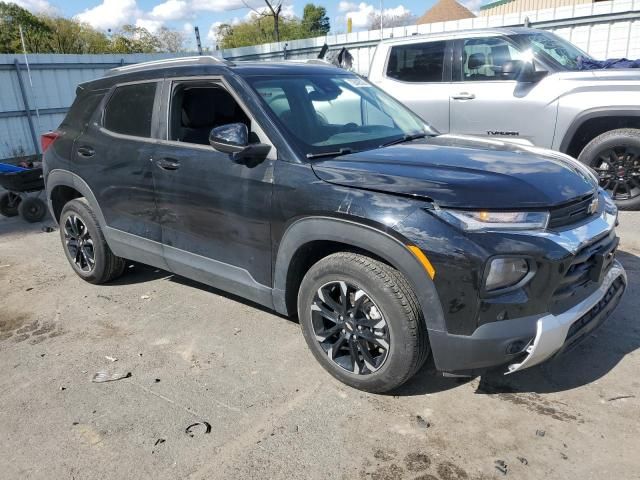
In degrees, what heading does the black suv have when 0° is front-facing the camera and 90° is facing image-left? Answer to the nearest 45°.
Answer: approximately 315°

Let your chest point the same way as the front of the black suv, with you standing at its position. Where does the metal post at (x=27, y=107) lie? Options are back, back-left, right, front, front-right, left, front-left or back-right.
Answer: back

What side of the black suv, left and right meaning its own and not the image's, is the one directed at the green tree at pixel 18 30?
back

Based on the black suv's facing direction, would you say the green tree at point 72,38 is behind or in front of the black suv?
behind

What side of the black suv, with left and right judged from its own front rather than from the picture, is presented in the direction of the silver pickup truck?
left

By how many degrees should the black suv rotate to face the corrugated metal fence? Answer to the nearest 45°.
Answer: approximately 135° to its left
